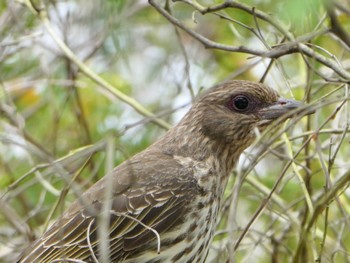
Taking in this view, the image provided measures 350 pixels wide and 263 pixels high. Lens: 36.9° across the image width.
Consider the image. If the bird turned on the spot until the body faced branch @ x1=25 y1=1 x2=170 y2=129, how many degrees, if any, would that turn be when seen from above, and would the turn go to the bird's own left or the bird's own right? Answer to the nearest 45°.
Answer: approximately 180°

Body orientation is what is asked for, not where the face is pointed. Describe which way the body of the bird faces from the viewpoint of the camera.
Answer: to the viewer's right
